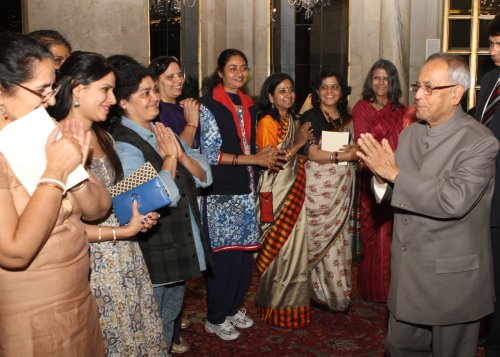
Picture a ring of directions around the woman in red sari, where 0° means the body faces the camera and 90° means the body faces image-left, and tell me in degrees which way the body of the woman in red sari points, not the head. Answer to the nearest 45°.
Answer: approximately 0°

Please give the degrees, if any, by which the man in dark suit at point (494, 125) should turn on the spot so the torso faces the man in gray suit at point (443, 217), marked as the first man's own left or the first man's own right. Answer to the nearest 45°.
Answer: approximately 45° to the first man's own left

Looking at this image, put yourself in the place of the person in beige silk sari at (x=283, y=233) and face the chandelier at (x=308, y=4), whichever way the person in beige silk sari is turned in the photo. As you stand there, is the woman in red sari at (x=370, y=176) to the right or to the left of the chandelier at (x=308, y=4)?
right

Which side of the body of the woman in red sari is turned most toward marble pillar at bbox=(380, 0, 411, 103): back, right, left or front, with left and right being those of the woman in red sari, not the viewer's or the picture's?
back

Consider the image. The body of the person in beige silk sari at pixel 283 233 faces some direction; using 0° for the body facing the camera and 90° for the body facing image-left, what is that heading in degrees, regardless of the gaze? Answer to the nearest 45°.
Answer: approximately 315°

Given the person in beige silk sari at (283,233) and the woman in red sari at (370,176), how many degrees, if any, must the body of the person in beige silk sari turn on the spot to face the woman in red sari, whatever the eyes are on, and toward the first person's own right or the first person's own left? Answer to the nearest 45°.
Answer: approximately 90° to the first person's own left

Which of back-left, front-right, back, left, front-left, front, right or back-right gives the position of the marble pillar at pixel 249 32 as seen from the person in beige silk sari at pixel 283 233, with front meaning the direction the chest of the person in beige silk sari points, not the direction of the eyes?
back-left

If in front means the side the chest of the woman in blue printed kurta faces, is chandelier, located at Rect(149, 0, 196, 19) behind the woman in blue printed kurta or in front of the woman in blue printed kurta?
behind

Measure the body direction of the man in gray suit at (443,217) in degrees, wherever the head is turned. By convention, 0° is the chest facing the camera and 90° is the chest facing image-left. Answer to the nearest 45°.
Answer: approximately 45°

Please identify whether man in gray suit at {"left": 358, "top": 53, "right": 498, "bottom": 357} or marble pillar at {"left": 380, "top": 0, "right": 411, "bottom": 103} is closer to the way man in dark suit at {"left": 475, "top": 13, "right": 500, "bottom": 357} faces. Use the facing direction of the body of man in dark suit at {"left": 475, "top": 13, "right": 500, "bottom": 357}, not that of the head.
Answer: the man in gray suit
